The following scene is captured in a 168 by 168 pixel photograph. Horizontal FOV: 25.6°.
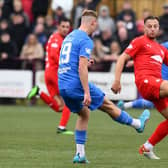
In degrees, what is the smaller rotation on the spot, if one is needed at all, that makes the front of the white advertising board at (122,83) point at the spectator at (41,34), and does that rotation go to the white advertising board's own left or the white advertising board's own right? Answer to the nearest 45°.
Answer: approximately 135° to the white advertising board's own right

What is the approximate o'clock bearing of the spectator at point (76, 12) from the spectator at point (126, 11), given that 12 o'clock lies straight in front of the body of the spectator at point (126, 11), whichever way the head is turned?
the spectator at point (76, 12) is roughly at 3 o'clock from the spectator at point (126, 11).

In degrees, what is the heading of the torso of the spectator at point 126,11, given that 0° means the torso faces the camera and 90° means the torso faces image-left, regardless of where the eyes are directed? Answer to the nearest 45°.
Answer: approximately 0°
